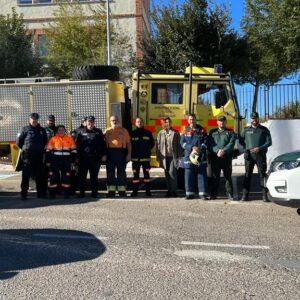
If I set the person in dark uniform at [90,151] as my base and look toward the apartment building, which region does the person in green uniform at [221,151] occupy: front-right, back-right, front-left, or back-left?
back-right

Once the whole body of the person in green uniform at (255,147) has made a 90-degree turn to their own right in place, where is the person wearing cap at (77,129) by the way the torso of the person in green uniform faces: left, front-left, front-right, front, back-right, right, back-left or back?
front

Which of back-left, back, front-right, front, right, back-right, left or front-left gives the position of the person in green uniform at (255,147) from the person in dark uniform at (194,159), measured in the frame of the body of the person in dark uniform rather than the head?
left

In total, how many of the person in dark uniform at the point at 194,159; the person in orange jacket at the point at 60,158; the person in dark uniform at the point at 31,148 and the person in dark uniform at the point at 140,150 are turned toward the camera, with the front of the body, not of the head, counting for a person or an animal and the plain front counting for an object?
4

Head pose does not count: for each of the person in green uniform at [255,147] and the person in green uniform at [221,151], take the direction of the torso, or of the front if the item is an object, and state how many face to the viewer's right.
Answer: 0

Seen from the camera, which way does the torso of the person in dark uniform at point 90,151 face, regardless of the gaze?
toward the camera

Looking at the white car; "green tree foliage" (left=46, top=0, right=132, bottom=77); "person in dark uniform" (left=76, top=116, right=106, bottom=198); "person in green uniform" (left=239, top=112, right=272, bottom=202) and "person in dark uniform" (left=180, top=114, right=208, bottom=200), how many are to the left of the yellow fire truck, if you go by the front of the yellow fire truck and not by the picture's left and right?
1

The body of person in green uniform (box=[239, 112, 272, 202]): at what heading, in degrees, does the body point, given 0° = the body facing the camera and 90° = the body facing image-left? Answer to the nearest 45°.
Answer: approximately 0°

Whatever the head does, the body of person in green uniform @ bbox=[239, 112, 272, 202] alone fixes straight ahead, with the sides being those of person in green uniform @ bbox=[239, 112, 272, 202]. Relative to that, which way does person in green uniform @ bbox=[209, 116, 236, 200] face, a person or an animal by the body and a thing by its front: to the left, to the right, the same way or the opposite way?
the same way

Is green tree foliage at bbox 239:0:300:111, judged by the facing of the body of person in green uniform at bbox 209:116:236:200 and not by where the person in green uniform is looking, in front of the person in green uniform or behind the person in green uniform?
behind

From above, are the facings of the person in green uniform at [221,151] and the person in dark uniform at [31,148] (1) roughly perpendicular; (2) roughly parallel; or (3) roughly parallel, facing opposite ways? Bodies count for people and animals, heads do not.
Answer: roughly parallel

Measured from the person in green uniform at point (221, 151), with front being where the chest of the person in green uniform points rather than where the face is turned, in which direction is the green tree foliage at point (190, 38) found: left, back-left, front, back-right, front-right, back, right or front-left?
back

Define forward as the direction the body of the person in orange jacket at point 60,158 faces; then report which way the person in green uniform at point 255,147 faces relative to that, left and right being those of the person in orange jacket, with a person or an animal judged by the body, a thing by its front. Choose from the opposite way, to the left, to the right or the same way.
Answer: the same way

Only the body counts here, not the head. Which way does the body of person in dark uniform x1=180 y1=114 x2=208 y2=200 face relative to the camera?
toward the camera

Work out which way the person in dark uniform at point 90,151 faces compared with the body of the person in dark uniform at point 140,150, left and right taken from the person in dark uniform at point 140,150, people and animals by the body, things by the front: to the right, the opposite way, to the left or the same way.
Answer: the same way

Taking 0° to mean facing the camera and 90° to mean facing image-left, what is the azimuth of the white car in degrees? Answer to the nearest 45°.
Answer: approximately 45°
